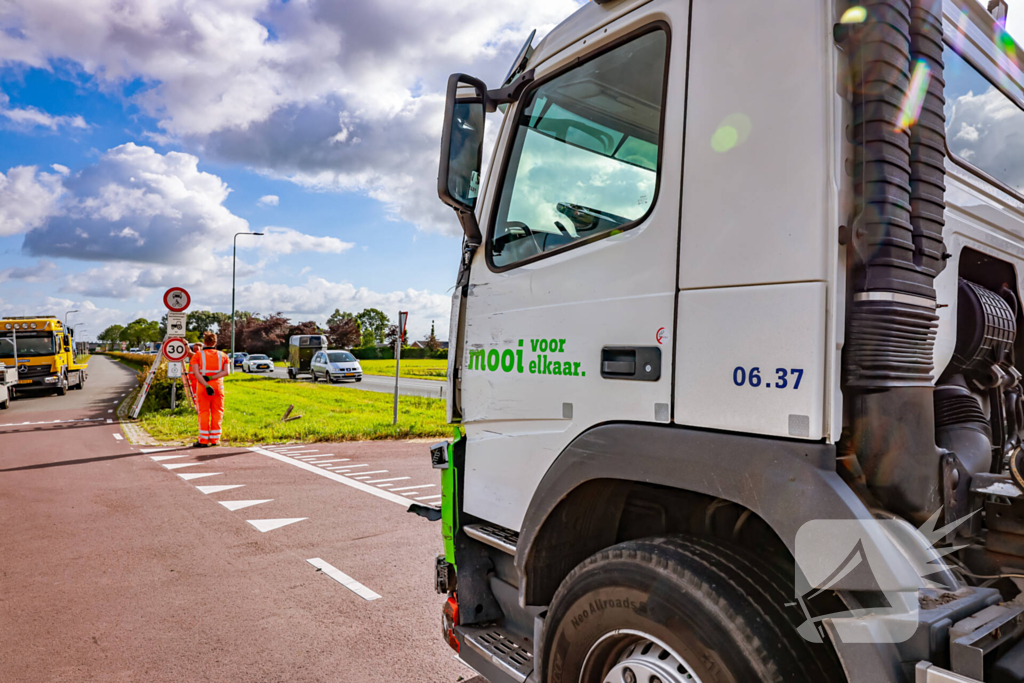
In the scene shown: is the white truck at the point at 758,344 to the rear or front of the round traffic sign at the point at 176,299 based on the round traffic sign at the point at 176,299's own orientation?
to the front

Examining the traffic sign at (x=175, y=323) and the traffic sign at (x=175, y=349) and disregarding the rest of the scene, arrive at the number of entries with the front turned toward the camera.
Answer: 2

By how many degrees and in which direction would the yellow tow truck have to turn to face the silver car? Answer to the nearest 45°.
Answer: approximately 135° to its left

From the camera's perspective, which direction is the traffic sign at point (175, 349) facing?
toward the camera

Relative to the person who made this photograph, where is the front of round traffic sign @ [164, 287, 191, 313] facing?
facing the viewer

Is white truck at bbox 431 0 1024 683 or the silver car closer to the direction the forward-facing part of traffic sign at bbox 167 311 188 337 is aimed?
the white truck

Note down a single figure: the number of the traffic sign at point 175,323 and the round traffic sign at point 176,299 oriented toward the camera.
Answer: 2

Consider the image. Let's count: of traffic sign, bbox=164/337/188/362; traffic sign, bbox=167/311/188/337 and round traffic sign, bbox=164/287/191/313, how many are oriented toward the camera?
3

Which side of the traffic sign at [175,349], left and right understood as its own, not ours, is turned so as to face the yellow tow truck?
back

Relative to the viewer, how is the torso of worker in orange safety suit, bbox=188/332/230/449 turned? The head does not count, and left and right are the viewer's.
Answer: facing away from the viewer

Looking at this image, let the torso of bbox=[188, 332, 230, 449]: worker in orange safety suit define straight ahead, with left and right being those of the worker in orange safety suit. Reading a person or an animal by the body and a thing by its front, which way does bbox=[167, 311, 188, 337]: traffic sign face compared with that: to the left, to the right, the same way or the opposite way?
the opposite way
